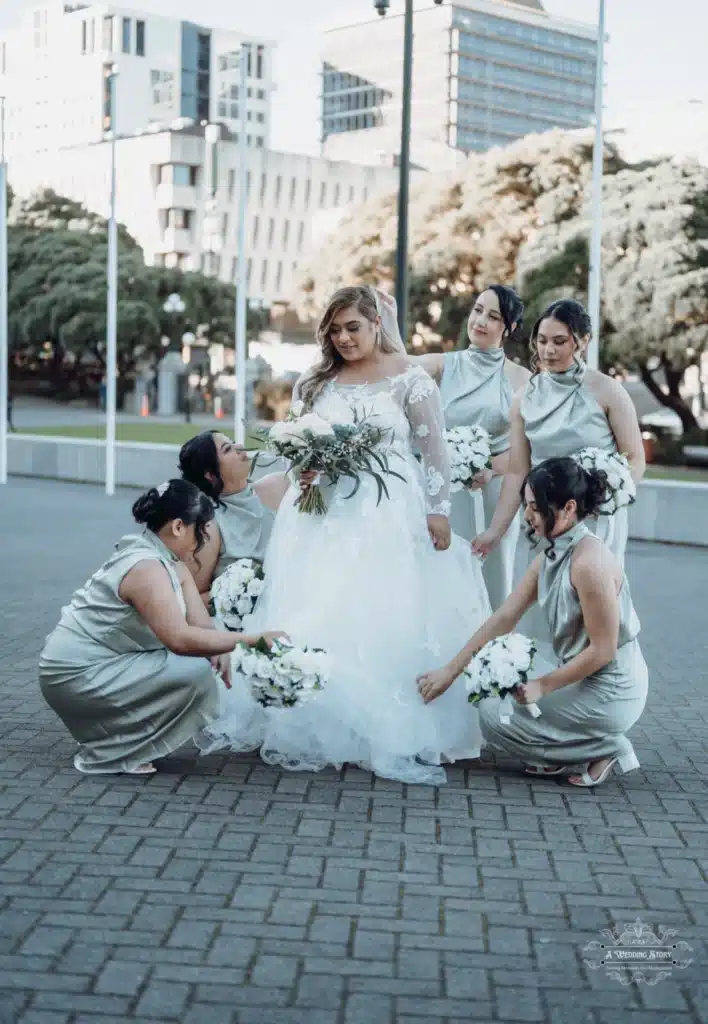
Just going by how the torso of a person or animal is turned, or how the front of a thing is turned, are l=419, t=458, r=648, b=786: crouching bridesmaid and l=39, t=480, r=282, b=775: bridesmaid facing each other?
yes

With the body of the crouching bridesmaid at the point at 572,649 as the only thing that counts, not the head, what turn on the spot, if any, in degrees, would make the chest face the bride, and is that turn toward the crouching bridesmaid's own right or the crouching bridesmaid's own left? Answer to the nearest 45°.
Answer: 0° — they already face them

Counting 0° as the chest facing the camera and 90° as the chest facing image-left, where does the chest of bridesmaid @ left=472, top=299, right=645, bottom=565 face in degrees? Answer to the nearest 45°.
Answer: approximately 45°

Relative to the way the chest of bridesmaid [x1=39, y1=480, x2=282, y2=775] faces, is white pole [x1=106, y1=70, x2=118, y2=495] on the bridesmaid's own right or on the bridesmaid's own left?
on the bridesmaid's own left

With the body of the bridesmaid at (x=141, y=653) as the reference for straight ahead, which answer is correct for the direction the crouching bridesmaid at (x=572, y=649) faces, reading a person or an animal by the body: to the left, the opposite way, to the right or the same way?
the opposite way

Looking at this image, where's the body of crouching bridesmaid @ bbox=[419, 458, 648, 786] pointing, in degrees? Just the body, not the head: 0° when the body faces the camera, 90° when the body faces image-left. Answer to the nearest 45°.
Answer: approximately 90°

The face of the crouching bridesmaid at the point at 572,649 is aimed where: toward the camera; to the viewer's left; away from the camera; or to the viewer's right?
to the viewer's left

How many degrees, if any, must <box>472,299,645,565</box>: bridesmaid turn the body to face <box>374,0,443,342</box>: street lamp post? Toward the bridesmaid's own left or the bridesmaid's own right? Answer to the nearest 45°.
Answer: approximately 135° to the bridesmaid's own right

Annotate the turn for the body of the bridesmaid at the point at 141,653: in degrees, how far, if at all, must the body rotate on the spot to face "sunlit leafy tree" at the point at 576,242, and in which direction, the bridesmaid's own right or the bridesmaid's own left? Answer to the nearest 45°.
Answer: approximately 90° to the bridesmaid's own left

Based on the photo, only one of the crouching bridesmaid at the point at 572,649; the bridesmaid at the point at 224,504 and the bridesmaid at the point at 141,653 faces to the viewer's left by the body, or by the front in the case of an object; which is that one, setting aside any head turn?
the crouching bridesmaid

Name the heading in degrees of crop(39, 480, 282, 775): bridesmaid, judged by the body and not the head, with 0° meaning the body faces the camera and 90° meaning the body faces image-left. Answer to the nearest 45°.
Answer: approximately 270°

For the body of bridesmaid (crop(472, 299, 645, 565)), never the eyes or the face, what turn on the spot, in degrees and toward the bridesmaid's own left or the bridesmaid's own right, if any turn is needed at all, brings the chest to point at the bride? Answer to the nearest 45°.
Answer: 0° — they already face them
